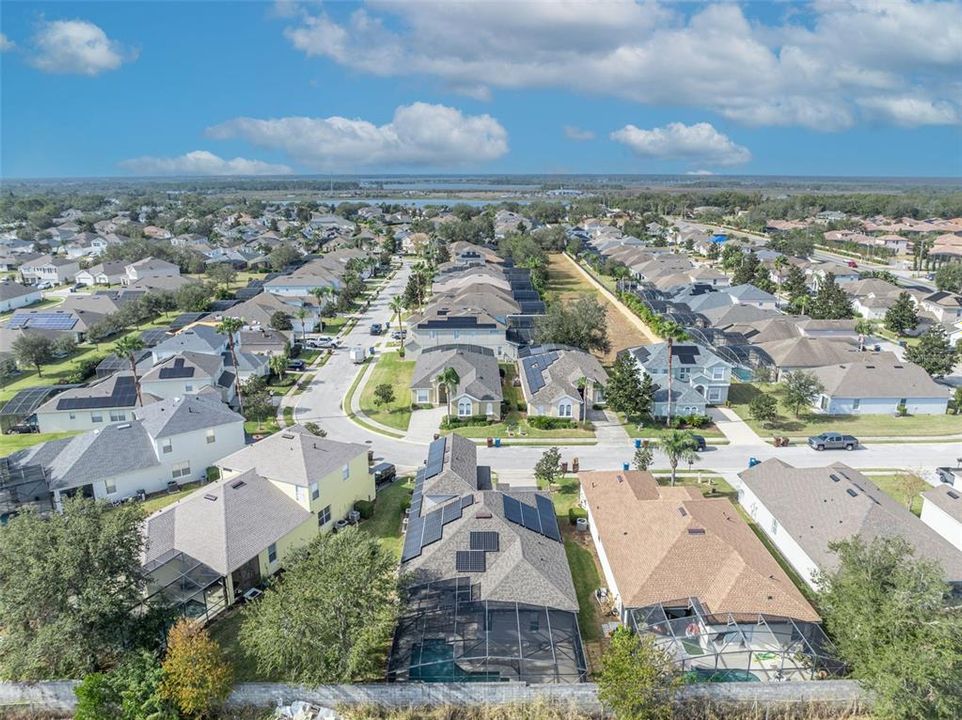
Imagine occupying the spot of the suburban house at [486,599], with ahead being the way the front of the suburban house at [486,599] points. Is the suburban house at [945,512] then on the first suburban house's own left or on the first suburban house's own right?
on the first suburban house's own right

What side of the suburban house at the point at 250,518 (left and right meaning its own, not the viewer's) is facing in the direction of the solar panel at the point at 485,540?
right

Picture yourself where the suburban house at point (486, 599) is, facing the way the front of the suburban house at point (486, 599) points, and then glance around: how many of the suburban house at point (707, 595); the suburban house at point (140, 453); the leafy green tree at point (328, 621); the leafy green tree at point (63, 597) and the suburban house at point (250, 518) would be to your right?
1

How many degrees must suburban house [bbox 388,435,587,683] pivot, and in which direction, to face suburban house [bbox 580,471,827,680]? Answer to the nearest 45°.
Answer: approximately 90° to its right

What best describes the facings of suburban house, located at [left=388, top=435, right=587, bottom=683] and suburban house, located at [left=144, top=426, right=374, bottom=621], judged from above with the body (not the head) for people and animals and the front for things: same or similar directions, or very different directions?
same or similar directions

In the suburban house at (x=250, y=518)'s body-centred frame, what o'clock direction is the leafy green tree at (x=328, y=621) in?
The leafy green tree is roughly at 4 o'clock from the suburban house.

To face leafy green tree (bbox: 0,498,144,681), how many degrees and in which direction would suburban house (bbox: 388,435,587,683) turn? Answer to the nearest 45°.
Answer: approximately 90° to its left

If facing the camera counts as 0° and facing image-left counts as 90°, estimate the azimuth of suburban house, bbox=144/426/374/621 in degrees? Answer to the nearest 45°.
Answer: approximately 225°

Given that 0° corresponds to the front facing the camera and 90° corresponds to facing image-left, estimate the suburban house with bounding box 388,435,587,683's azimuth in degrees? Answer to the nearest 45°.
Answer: approximately 180°

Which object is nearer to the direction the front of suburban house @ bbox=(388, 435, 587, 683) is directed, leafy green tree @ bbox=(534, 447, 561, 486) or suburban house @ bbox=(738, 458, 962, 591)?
the leafy green tree

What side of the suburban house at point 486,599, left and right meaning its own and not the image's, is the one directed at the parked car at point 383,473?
front

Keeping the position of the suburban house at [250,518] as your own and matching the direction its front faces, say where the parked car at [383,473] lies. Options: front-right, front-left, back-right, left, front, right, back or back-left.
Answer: front

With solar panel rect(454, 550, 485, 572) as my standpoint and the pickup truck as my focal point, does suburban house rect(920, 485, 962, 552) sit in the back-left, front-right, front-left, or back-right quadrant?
front-right

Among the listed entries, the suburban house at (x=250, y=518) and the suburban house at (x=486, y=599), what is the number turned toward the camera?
0
